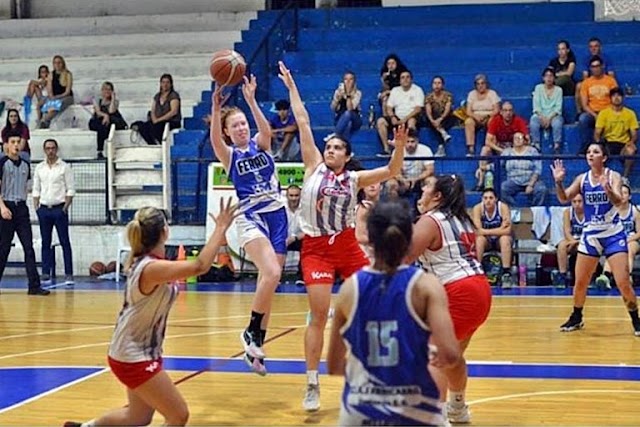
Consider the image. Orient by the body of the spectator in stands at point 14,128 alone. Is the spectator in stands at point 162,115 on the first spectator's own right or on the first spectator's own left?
on the first spectator's own left

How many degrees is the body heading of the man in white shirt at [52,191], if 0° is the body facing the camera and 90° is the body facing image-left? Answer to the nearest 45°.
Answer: approximately 0°

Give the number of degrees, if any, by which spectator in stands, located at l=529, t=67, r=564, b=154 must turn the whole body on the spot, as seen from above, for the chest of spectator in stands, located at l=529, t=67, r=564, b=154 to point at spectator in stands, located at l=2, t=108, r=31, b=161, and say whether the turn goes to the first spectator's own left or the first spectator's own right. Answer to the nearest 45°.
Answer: approximately 90° to the first spectator's own right

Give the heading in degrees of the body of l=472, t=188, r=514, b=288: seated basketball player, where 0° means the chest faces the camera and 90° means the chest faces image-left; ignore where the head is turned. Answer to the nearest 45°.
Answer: approximately 0°

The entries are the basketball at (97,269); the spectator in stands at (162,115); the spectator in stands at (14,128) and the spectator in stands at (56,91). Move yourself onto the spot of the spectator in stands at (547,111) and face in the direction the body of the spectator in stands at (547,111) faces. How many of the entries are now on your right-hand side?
4

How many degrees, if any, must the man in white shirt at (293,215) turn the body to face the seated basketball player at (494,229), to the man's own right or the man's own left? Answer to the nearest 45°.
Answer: approximately 90° to the man's own left
